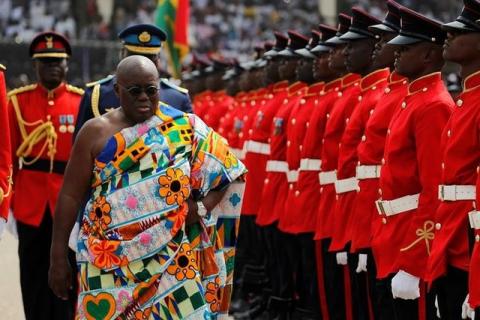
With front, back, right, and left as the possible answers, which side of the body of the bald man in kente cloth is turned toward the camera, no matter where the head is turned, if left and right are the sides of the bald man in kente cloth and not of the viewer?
front

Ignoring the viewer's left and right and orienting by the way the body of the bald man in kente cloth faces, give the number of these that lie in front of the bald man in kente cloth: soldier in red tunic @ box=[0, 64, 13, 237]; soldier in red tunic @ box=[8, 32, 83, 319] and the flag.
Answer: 0

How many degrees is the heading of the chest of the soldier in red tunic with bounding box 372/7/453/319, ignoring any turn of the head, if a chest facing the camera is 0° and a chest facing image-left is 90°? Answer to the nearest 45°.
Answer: approximately 90°

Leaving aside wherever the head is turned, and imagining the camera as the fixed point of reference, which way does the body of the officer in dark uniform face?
toward the camera

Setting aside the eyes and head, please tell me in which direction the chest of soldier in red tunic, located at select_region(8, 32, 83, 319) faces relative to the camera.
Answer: toward the camera

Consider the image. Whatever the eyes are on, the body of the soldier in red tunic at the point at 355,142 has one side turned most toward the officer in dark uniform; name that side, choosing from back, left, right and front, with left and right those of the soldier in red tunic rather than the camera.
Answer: front

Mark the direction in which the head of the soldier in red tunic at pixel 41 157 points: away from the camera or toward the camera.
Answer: toward the camera

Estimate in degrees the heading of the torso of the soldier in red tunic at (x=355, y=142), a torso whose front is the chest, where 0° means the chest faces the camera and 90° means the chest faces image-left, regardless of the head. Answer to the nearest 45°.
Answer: approximately 90°

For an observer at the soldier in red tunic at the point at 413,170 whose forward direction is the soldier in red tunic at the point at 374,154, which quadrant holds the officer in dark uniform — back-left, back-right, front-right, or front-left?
front-left

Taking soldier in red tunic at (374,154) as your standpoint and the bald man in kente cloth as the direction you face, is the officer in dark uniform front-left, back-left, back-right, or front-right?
front-right

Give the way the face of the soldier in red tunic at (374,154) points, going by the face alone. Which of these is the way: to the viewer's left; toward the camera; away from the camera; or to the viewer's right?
to the viewer's left

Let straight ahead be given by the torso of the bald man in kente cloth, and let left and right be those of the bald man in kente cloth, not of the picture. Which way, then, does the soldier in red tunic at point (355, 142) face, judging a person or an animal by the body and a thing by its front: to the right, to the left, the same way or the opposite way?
to the right

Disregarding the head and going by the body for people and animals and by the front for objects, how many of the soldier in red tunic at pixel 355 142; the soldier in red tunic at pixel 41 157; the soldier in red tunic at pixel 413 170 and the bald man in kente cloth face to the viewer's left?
2

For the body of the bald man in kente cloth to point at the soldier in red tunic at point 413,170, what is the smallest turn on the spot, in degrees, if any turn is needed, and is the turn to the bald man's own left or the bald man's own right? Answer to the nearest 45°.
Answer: approximately 90° to the bald man's own left
